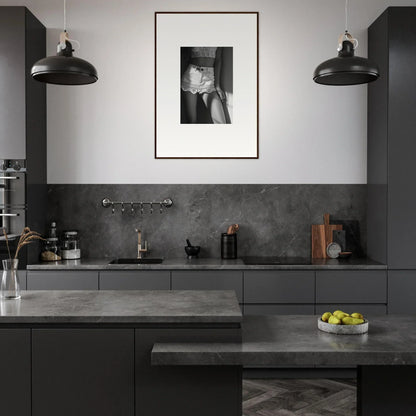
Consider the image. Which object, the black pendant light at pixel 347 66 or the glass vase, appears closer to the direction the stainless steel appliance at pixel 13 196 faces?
the glass vase

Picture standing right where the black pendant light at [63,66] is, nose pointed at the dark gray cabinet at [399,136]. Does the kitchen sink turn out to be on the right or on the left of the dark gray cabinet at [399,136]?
left

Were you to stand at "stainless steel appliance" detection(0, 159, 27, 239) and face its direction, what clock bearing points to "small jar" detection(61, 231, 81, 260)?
The small jar is roughly at 8 o'clock from the stainless steel appliance.

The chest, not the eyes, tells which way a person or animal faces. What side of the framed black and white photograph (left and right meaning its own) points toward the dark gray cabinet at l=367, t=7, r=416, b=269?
left

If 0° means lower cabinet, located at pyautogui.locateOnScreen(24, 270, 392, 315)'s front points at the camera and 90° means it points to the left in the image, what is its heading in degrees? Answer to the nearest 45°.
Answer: approximately 0°

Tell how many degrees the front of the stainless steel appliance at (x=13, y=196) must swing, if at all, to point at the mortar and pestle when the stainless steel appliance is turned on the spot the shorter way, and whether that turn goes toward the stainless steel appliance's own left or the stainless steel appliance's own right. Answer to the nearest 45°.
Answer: approximately 90° to the stainless steel appliance's own left

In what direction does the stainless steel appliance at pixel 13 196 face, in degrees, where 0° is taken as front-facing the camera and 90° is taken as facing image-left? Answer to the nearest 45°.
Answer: approximately 0°
